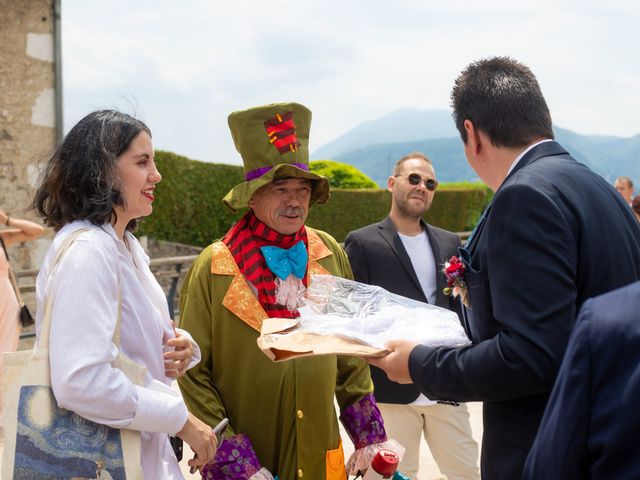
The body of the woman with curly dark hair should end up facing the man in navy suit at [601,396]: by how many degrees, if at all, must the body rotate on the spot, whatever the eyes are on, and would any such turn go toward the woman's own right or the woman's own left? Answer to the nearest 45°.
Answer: approximately 45° to the woman's own right

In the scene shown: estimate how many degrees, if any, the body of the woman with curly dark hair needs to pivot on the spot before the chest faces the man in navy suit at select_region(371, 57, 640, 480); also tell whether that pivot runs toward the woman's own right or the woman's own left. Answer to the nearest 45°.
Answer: approximately 45° to the woman's own right

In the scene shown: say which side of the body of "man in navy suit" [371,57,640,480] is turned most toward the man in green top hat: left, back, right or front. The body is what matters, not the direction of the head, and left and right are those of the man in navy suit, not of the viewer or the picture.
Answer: front

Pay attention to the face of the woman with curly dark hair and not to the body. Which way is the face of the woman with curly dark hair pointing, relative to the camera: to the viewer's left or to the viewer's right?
to the viewer's right

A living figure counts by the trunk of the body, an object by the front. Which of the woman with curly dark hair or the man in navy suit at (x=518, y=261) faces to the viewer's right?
the woman with curly dark hair

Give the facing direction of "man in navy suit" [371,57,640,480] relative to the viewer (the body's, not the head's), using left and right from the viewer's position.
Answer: facing away from the viewer and to the left of the viewer

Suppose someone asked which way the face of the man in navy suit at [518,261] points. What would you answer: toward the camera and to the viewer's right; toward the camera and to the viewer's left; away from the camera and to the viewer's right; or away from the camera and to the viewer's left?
away from the camera and to the viewer's left

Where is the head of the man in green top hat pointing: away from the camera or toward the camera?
toward the camera

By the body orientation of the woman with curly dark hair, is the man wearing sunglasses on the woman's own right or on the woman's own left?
on the woman's own left

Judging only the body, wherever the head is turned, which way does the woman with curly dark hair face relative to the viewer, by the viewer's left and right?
facing to the right of the viewer

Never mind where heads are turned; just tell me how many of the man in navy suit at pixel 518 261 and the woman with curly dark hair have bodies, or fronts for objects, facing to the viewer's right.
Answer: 1
